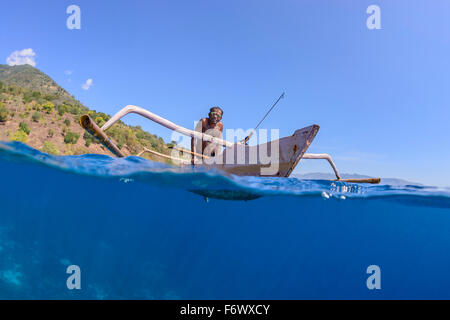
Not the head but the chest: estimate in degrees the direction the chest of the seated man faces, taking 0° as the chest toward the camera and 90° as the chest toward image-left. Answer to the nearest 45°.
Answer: approximately 315°

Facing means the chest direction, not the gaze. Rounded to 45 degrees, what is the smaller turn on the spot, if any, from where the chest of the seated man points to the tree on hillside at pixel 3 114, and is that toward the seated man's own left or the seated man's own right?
approximately 180°

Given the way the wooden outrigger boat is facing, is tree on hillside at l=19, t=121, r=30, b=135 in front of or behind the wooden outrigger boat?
behind

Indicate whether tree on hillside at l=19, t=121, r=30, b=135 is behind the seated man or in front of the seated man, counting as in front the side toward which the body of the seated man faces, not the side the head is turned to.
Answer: behind

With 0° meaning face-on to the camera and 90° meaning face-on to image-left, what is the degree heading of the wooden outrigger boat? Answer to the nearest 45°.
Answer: approximately 315°
